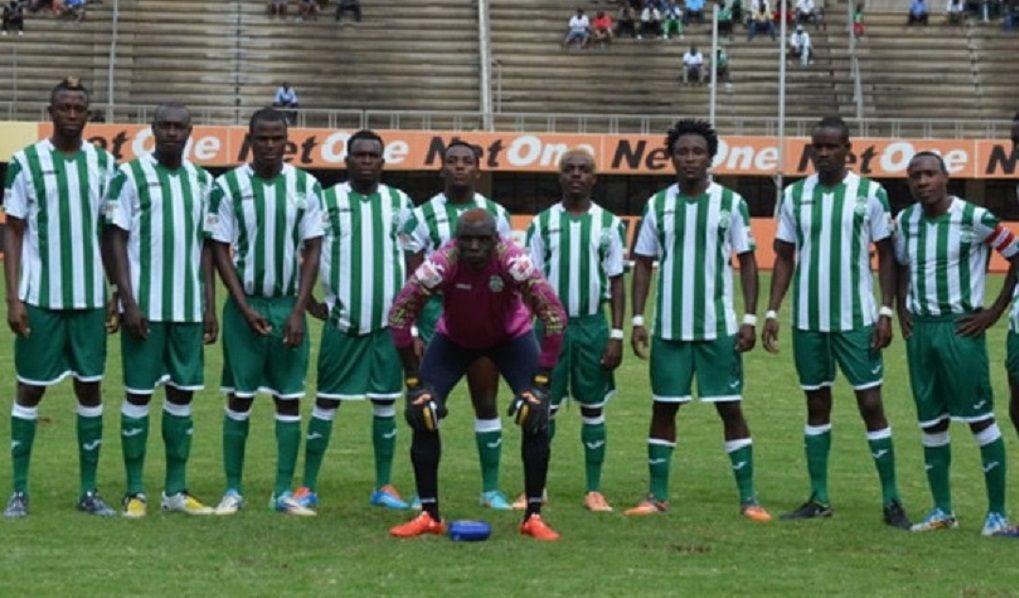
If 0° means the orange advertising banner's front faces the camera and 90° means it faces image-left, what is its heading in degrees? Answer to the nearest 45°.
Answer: approximately 0°

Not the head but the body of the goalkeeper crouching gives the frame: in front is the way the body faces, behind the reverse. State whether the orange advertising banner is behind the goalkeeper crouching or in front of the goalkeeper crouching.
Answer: behind

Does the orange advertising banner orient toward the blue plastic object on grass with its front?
yes

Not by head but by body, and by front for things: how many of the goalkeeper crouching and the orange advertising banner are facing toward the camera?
2

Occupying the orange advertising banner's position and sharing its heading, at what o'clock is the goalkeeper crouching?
The goalkeeper crouching is roughly at 12 o'clock from the orange advertising banner.
